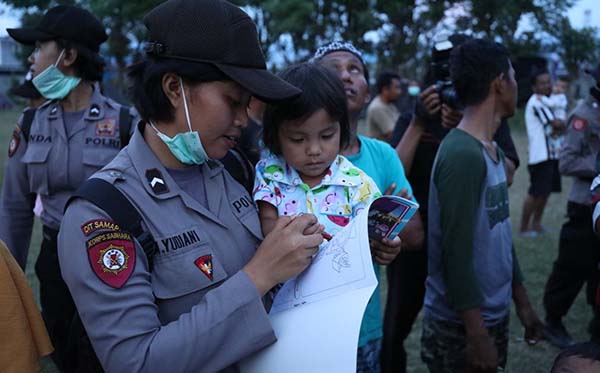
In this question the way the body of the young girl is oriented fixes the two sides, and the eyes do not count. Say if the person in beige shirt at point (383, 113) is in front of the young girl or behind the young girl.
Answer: behind

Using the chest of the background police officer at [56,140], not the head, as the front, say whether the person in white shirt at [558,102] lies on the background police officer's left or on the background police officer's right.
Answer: on the background police officer's left

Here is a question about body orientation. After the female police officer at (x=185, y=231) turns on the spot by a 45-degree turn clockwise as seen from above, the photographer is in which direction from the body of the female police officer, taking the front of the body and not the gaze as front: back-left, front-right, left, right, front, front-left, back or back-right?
back-left

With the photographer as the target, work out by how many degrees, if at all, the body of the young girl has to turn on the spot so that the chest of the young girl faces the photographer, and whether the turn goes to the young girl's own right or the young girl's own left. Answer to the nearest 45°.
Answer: approximately 180°
